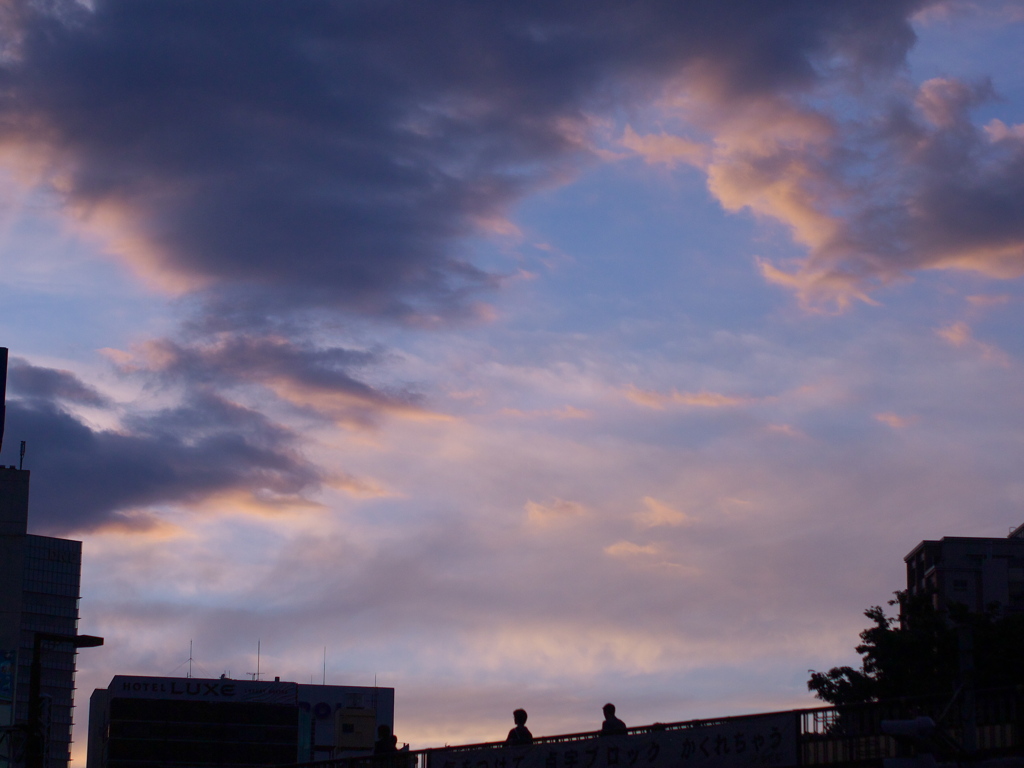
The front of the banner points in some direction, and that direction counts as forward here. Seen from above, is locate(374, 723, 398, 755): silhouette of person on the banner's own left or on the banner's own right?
on the banner's own right

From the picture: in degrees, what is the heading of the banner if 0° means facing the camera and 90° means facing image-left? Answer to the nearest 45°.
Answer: approximately 0°
